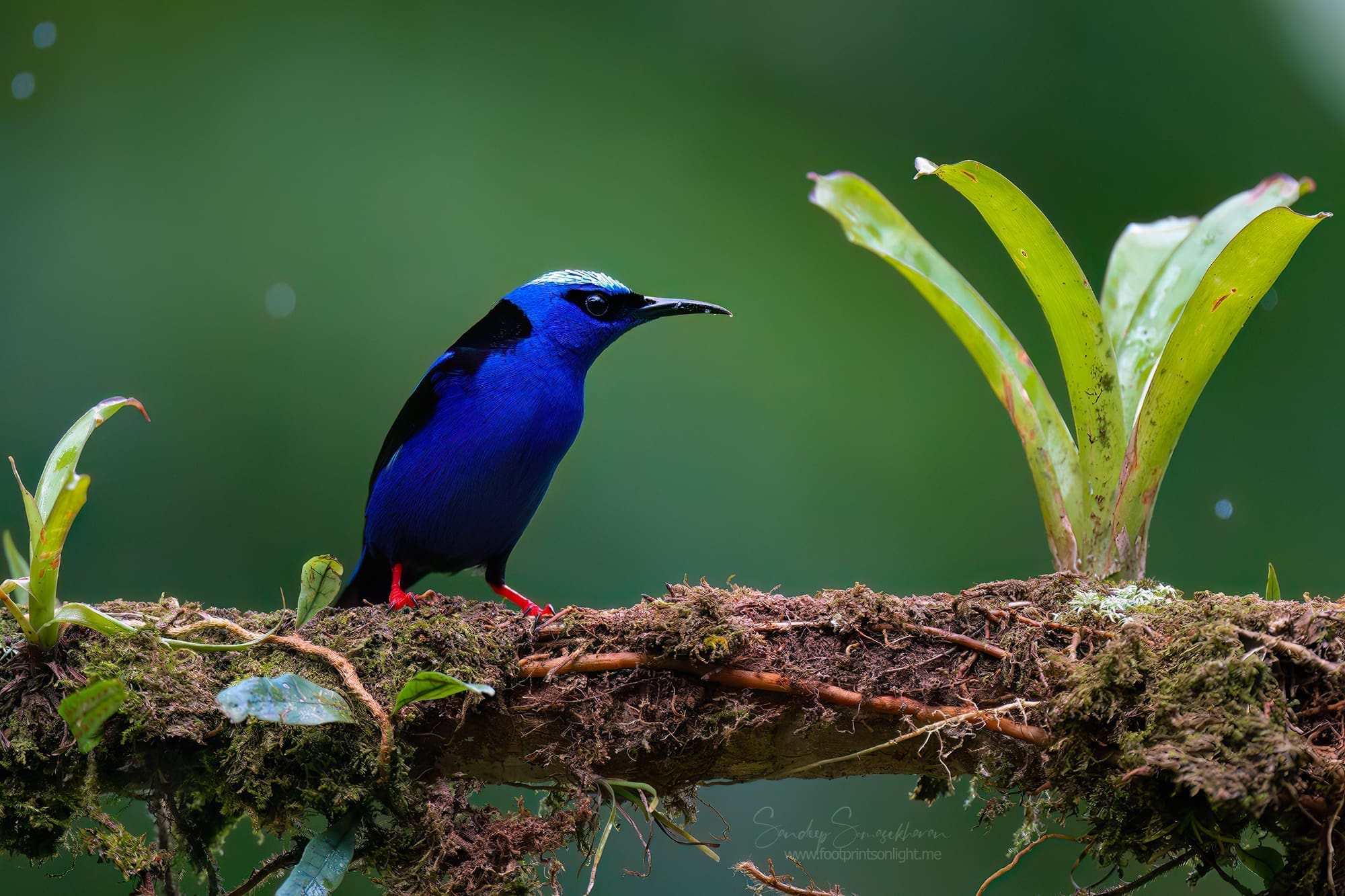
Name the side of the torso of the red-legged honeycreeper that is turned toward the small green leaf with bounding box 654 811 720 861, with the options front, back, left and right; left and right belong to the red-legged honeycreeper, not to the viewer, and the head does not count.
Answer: front

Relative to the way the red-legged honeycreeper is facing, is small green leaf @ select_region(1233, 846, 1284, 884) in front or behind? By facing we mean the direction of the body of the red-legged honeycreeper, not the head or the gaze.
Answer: in front

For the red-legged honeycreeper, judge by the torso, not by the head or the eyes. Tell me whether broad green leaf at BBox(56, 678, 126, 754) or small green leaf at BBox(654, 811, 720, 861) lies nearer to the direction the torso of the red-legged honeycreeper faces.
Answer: the small green leaf

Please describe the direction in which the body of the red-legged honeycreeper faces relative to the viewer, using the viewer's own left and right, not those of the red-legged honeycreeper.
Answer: facing the viewer and to the right of the viewer

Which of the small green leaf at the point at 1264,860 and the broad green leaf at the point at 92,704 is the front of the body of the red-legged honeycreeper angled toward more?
the small green leaf

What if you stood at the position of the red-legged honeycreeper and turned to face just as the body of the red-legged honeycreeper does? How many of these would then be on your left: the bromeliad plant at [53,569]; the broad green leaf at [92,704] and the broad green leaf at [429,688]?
0

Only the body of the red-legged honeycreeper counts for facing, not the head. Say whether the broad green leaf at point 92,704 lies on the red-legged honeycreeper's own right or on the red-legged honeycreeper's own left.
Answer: on the red-legged honeycreeper's own right

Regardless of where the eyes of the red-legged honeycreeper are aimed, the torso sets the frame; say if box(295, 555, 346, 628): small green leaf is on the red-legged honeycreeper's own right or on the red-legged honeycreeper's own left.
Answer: on the red-legged honeycreeper's own right
